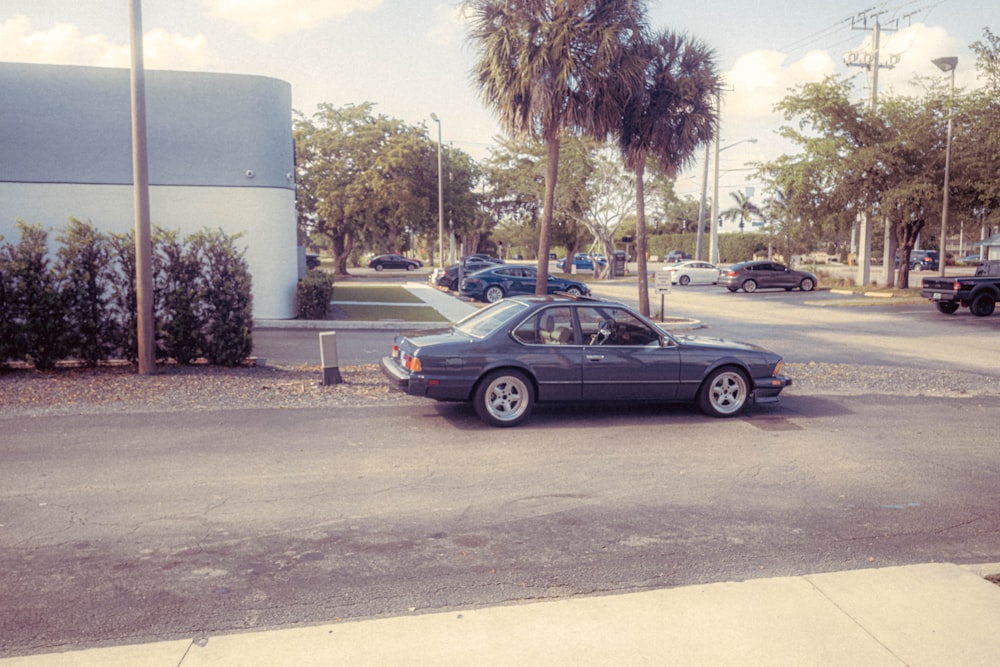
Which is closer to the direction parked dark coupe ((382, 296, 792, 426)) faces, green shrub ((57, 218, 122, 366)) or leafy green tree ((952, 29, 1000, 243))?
the leafy green tree

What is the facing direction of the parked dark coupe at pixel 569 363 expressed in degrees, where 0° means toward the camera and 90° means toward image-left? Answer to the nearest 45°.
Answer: approximately 270°

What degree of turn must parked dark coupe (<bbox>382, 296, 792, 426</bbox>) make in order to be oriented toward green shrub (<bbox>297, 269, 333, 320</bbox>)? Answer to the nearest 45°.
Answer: approximately 135° to its left

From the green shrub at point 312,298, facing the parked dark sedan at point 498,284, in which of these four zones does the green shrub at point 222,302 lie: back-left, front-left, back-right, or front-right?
back-right

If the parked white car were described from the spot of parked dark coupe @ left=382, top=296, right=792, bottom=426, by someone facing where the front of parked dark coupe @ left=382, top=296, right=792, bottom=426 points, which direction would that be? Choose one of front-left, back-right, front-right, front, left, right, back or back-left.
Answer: left

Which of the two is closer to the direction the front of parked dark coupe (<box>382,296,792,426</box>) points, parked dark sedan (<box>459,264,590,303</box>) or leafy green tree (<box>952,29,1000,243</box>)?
the leafy green tree

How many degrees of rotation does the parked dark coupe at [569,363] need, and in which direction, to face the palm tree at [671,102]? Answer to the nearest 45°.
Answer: approximately 90° to its left

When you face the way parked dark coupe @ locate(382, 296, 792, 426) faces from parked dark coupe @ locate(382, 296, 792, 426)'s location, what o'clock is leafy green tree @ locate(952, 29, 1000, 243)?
The leafy green tree is roughly at 10 o'clock from the parked dark coupe.

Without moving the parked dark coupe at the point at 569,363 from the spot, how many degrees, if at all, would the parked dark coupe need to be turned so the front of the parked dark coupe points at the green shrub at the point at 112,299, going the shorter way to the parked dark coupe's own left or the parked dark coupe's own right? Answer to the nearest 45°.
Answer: approximately 180°

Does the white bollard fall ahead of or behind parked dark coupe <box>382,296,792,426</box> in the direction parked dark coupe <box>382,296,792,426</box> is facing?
behind

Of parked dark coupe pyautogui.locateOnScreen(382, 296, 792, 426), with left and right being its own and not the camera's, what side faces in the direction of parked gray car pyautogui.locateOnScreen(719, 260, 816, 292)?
left

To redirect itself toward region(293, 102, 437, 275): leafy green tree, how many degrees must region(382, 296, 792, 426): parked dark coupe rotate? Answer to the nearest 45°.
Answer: approximately 90° to its left

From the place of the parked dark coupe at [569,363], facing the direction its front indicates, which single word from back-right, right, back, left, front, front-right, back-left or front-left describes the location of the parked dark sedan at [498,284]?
left

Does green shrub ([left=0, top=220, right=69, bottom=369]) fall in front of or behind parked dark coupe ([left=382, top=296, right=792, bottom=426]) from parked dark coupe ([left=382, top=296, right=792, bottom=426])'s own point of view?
behind

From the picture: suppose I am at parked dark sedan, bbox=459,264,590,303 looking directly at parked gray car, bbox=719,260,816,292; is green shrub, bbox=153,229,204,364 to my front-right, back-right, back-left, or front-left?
back-right

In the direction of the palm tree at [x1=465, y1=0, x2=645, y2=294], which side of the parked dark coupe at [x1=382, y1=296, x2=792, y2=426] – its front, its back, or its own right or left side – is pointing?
left

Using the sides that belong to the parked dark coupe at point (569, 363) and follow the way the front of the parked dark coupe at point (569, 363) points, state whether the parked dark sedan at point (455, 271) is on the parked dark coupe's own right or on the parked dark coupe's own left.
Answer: on the parked dark coupe's own left
